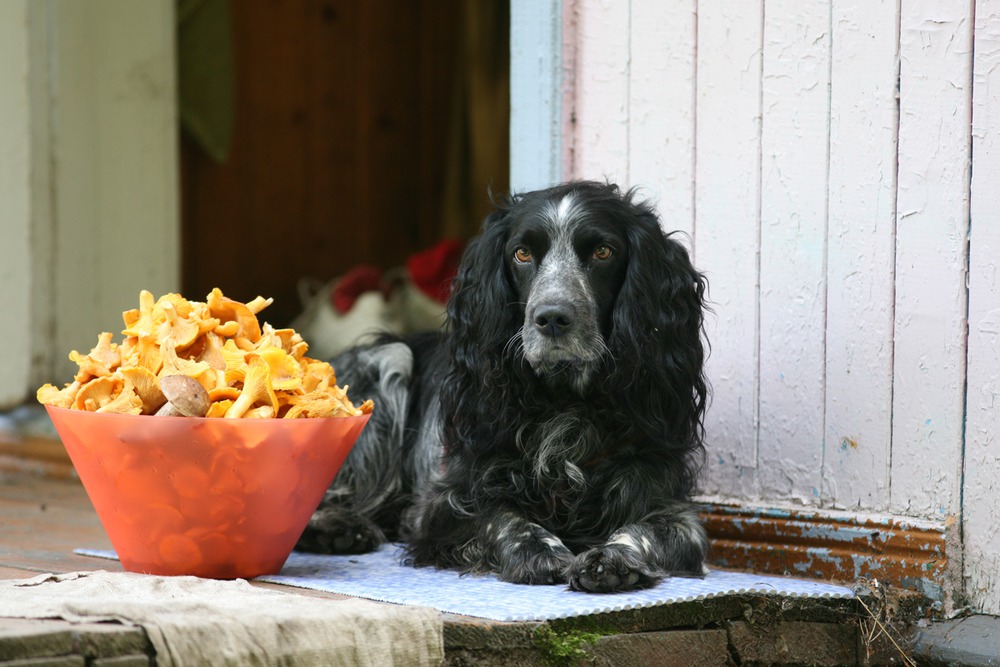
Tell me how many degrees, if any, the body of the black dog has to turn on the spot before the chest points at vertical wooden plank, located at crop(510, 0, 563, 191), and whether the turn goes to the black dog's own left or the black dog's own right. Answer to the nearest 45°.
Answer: approximately 135° to the black dog's own left

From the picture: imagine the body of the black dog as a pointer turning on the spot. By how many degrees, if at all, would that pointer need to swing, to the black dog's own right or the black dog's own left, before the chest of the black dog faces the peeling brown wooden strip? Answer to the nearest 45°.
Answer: approximately 45° to the black dog's own left

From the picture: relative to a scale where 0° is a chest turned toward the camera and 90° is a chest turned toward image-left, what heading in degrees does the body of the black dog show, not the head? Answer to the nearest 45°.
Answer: approximately 315°

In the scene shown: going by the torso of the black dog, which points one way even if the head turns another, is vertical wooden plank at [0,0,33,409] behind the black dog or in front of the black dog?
behind

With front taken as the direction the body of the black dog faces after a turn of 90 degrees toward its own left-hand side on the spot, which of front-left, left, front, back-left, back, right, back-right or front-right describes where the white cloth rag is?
back

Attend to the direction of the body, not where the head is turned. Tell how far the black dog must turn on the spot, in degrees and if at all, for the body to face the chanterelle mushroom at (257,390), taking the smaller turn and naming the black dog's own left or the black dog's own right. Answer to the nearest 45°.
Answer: approximately 90° to the black dog's own right

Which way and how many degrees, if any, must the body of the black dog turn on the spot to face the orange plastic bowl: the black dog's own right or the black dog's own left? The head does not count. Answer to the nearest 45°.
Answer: approximately 90° to the black dog's own right

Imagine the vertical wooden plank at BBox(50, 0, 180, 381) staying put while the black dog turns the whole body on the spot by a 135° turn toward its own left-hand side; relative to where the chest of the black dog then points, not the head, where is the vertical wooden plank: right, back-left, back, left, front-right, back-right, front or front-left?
front-left
